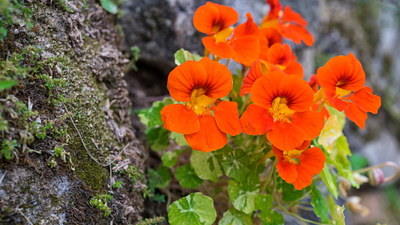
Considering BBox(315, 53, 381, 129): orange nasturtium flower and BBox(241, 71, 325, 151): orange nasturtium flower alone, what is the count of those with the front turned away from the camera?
0

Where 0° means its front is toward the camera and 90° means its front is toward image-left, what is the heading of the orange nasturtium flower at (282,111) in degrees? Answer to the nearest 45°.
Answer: approximately 0°

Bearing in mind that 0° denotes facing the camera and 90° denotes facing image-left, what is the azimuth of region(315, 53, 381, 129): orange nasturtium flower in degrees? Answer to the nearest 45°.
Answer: approximately 315°
